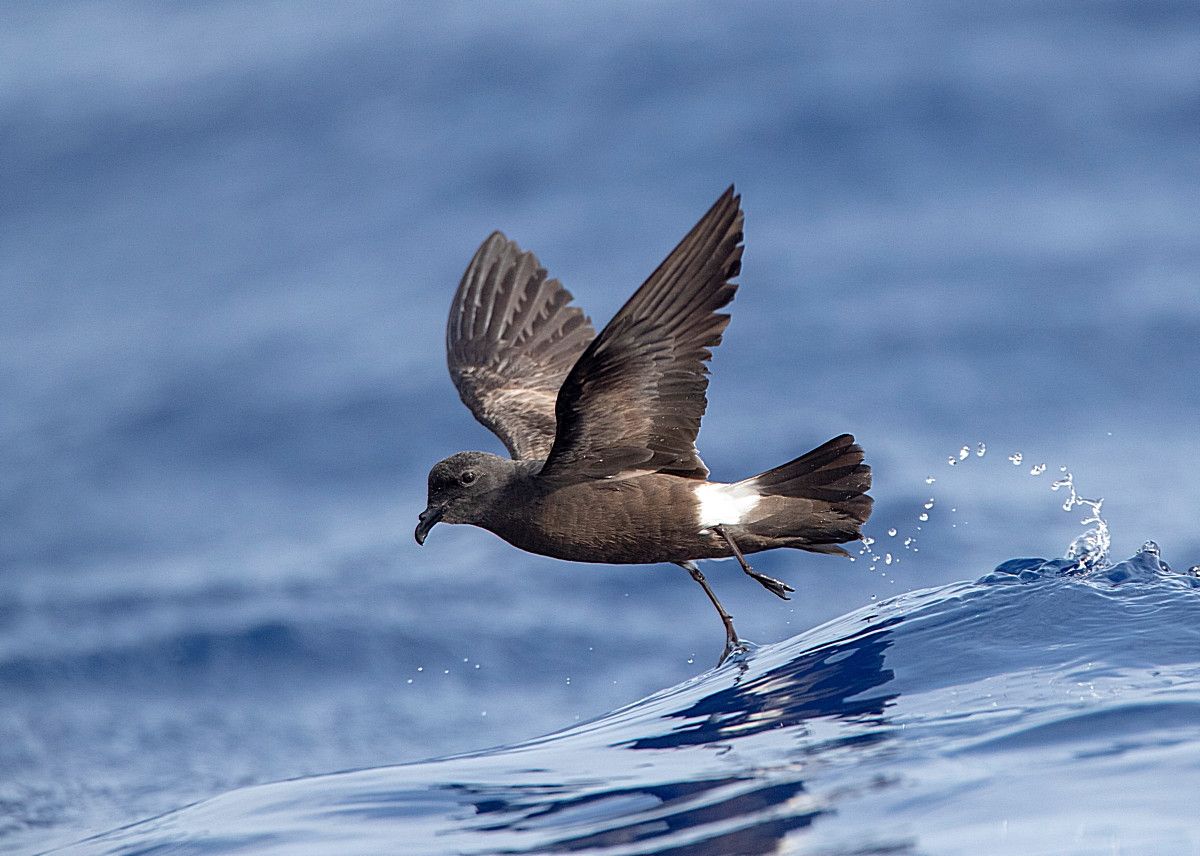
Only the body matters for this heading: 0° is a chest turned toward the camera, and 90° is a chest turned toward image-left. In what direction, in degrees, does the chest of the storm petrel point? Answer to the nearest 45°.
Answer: approximately 90°
